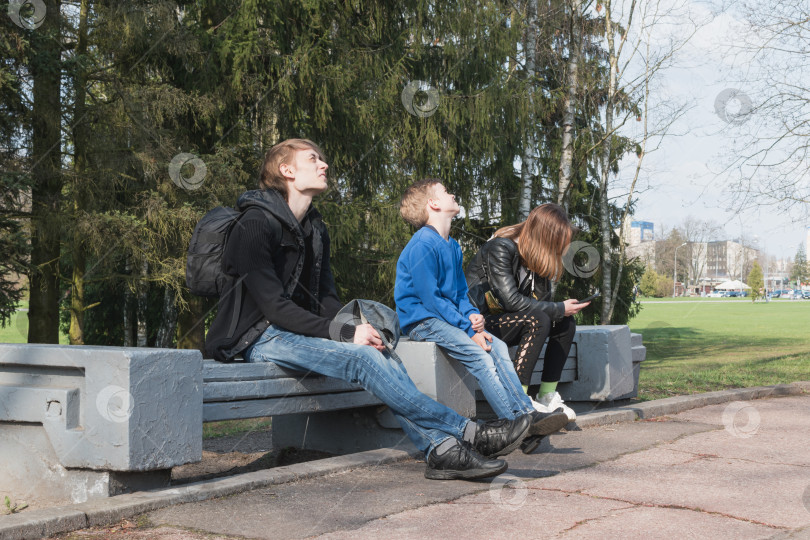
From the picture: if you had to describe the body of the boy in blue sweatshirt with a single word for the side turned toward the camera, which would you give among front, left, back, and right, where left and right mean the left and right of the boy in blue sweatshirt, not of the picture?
right

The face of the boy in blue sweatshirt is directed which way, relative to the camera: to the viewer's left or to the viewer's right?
to the viewer's right

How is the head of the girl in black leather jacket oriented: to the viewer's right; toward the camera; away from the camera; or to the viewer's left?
to the viewer's right

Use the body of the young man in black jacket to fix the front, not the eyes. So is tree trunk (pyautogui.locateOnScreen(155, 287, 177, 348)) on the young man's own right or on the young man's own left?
on the young man's own left

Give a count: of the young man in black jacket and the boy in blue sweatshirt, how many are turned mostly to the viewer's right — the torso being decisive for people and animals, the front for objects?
2

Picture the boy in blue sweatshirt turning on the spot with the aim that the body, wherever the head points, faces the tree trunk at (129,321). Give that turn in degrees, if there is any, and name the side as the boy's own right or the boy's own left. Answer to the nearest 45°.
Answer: approximately 135° to the boy's own left

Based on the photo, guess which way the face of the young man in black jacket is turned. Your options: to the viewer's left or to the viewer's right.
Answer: to the viewer's right

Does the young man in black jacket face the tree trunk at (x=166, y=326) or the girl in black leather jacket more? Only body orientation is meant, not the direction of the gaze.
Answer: the girl in black leather jacket

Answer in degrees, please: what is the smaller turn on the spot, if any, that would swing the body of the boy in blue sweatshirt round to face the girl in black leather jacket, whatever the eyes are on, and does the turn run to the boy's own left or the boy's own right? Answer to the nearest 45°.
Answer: approximately 45° to the boy's own left

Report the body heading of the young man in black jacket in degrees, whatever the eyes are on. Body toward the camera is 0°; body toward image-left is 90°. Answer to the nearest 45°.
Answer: approximately 270°

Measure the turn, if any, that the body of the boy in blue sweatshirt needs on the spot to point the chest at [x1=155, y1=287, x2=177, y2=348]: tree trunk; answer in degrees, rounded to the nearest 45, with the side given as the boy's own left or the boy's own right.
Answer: approximately 135° to the boy's own left

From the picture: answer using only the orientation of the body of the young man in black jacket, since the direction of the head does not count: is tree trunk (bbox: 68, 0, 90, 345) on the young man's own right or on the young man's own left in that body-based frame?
on the young man's own left

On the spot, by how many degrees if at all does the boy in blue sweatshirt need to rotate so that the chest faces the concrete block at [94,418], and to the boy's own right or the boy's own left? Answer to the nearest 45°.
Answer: approximately 135° to the boy's own right

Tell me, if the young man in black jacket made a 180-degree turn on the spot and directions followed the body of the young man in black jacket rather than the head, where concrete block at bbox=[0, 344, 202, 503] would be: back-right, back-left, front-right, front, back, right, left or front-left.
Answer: front-left
